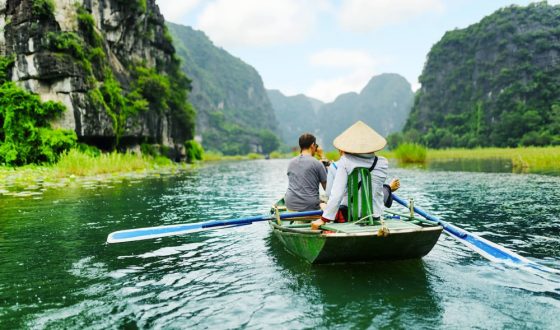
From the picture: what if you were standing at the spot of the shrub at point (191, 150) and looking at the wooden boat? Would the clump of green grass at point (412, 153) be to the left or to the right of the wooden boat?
left

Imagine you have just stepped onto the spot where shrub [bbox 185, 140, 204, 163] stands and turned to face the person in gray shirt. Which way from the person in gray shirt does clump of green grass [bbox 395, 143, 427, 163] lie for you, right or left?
left

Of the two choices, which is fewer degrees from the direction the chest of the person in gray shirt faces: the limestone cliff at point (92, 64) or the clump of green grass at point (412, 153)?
the clump of green grass

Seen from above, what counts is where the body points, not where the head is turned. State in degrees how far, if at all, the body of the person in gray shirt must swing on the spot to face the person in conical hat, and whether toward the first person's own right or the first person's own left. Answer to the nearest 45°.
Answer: approximately 90° to the first person's own right

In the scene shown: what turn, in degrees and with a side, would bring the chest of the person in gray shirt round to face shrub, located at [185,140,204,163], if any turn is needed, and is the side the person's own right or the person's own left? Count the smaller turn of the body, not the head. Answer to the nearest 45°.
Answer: approximately 45° to the person's own left

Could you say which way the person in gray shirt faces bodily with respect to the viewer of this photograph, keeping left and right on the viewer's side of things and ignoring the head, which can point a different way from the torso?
facing away from the viewer and to the right of the viewer

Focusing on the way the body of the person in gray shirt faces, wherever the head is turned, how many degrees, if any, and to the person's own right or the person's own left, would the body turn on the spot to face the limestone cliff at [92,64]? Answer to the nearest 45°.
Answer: approximately 90° to the person's own left

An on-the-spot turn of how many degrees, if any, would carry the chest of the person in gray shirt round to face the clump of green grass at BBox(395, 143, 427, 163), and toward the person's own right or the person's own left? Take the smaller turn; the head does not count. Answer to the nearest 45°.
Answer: approximately 45° to the person's own left
